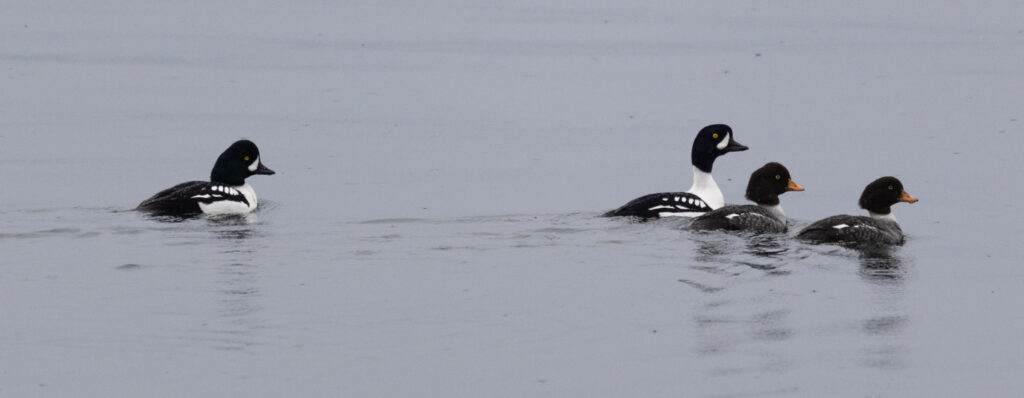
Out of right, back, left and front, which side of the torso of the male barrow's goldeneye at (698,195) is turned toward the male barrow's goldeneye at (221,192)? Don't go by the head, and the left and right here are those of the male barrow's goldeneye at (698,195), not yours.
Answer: back

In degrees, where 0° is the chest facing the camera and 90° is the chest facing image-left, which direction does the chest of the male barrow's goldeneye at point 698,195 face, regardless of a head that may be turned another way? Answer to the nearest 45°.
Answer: approximately 270°

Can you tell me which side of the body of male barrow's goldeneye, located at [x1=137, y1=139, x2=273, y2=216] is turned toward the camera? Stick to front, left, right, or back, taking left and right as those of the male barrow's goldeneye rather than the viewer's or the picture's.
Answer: right
